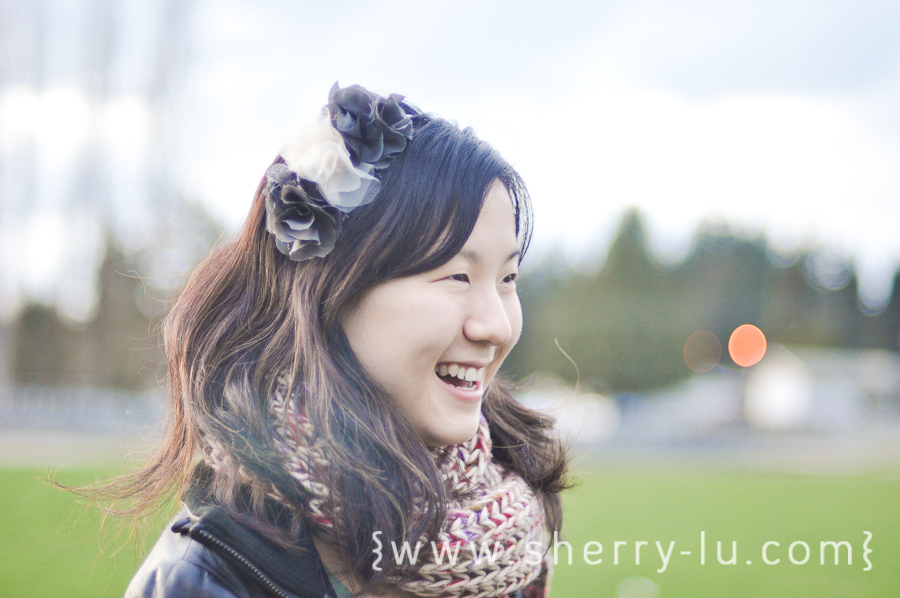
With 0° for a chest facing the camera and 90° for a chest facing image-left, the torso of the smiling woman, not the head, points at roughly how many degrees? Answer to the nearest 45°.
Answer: approximately 315°

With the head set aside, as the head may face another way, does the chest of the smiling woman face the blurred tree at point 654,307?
no

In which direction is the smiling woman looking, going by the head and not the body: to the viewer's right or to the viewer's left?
to the viewer's right
